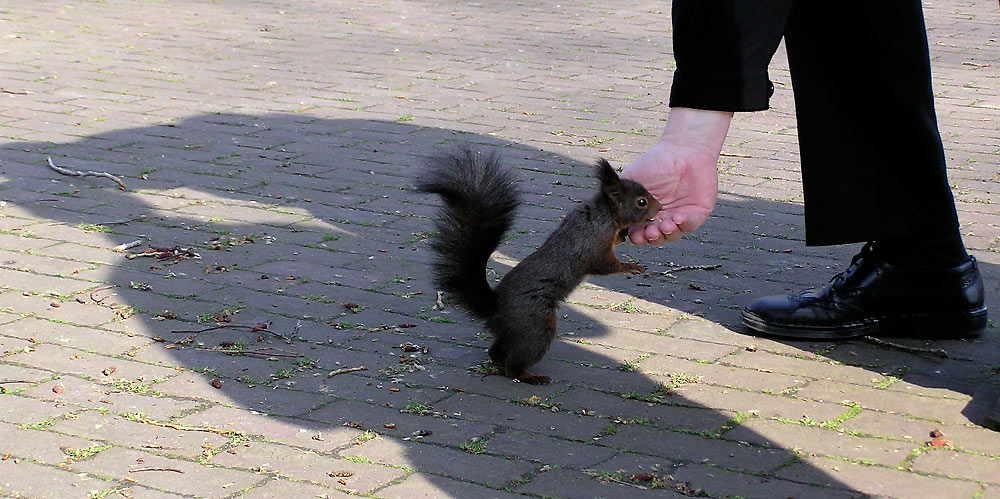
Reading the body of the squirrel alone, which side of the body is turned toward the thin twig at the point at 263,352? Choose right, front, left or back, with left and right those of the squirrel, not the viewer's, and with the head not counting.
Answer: back

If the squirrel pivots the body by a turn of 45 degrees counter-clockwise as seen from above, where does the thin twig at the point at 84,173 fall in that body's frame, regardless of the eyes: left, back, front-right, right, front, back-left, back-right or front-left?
left

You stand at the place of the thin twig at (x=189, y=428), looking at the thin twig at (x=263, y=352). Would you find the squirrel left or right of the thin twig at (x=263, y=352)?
right

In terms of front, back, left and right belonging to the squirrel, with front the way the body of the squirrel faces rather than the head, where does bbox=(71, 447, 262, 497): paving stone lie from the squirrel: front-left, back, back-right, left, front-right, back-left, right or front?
back-right

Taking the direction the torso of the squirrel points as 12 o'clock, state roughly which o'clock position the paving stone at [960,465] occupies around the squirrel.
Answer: The paving stone is roughly at 1 o'clock from the squirrel.

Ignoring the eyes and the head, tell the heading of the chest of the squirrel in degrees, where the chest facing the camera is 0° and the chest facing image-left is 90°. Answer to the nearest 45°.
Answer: approximately 270°

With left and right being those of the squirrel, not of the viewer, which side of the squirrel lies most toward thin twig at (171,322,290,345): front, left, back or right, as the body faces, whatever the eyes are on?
back

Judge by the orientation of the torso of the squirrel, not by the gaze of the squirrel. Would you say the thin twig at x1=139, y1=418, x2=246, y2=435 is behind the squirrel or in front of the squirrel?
behind

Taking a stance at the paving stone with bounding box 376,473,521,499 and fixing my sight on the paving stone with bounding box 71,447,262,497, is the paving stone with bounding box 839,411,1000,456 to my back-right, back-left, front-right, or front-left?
back-right

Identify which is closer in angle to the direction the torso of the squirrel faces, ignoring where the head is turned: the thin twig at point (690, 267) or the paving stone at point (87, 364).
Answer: the thin twig

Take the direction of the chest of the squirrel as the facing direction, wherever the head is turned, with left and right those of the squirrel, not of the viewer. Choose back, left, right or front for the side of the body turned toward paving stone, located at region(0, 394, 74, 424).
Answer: back

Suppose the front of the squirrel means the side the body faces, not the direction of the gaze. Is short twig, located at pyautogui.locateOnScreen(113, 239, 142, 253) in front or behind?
behind
